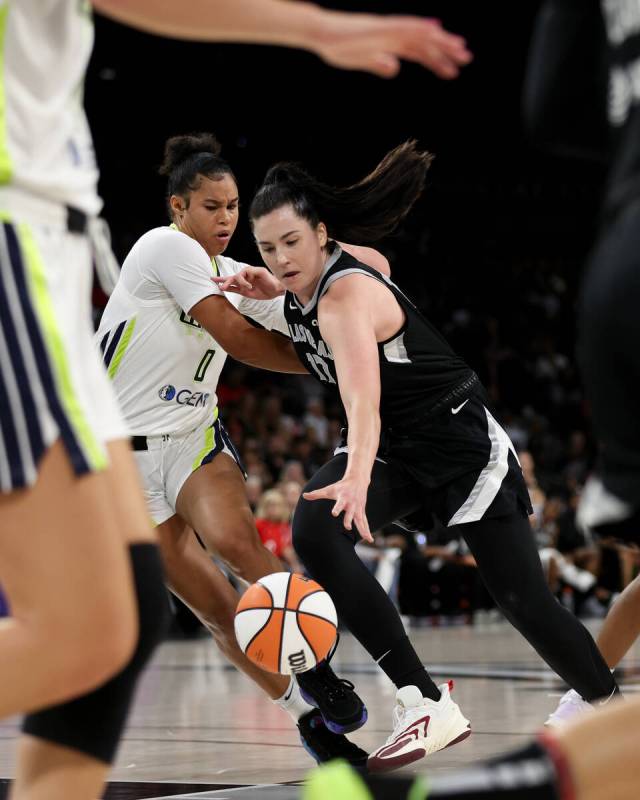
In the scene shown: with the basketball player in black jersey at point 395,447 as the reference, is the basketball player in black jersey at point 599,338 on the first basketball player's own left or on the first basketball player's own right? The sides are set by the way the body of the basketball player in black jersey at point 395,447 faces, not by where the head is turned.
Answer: on the first basketball player's own left

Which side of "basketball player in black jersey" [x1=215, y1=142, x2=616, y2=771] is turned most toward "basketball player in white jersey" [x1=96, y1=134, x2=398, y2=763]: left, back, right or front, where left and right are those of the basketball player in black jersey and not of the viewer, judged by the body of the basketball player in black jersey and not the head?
right

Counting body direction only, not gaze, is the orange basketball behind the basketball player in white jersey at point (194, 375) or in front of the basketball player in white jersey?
in front

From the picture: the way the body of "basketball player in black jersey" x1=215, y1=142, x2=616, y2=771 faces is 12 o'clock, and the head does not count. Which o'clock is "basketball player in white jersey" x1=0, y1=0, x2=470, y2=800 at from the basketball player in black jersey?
The basketball player in white jersey is roughly at 11 o'clock from the basketball player in black jersey.

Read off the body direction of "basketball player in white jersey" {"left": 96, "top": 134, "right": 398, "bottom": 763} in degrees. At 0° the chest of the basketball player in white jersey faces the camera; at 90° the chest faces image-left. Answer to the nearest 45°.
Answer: approximately 315°

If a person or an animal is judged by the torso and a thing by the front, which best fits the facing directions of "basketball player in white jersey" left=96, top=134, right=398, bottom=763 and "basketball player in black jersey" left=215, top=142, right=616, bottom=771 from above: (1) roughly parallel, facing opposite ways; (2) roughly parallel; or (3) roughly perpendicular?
roughly perpendicular

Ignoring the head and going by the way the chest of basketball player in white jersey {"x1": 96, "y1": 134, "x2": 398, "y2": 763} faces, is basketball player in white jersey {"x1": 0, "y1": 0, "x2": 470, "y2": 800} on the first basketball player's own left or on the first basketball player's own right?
on the first basketball player's own right

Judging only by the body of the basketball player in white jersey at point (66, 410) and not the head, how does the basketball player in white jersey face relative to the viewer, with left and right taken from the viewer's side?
facing to the right of the viewer
